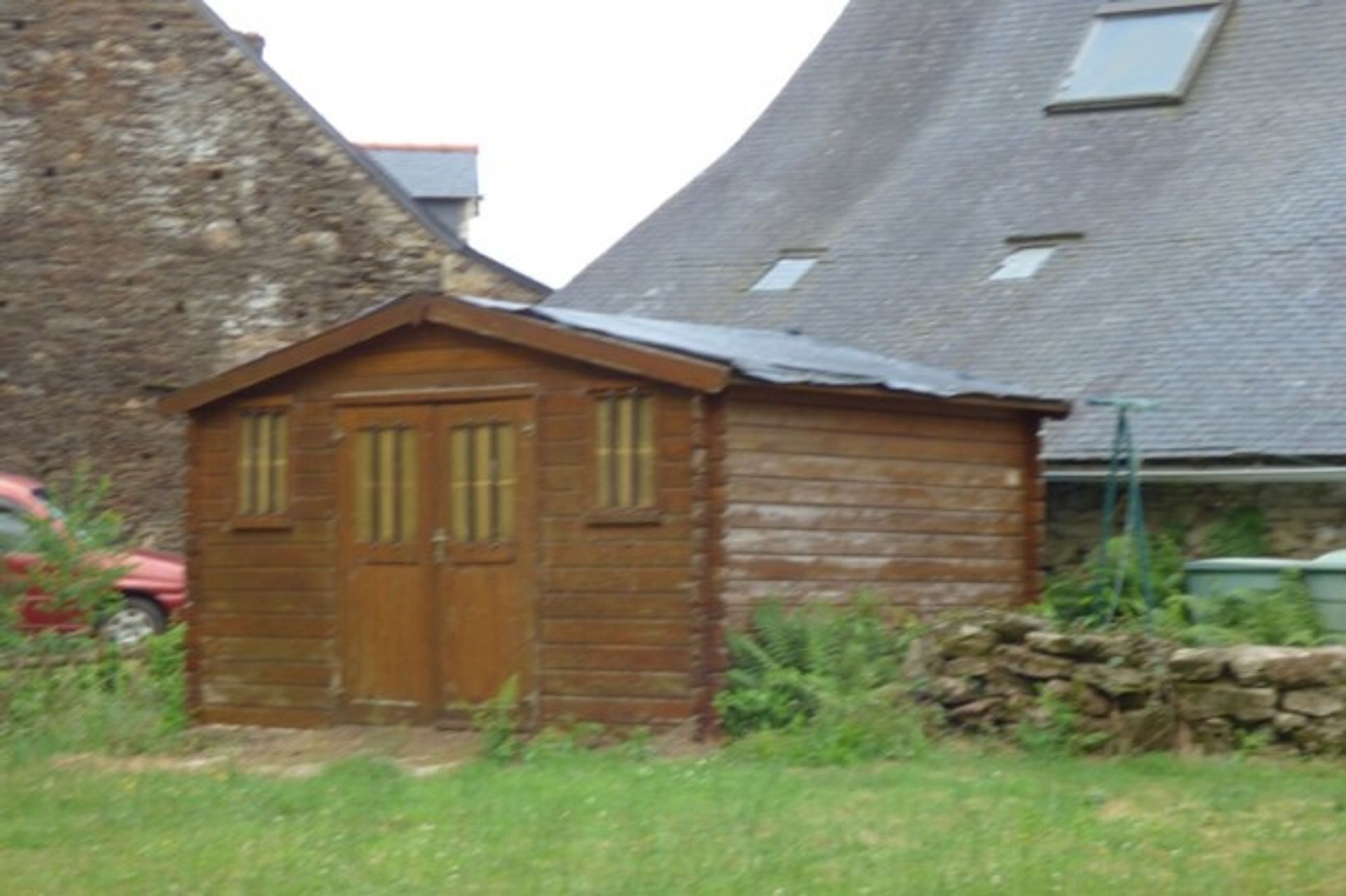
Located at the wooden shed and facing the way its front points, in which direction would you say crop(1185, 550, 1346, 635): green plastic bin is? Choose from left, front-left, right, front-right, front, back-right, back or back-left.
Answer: back-left

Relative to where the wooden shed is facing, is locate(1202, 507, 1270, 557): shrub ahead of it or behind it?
behind

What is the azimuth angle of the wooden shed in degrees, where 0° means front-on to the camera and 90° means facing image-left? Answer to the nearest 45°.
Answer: approximately 45°

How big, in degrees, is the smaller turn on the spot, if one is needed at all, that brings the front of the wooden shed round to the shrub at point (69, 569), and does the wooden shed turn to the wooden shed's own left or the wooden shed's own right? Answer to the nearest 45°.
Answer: approximately 45° to the wooden shed's own right

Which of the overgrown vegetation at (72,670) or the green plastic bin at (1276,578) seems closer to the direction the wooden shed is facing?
the overgrown vegetation

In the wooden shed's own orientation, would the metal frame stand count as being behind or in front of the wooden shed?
behind

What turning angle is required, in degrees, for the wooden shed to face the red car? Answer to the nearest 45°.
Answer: approximately 90° to its right
